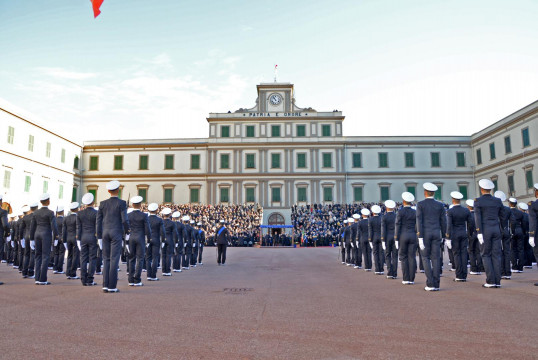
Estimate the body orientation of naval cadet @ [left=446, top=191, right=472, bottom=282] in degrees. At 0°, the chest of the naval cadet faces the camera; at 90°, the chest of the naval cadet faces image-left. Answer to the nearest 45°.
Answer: approximately 180°

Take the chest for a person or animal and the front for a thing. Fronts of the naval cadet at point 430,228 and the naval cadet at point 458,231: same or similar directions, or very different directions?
same or similar directions

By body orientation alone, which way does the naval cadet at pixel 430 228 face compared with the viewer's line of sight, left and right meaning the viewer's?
facing away from the viewer

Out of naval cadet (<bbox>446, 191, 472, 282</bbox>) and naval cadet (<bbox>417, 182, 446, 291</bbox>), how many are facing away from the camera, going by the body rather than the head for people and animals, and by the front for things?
2

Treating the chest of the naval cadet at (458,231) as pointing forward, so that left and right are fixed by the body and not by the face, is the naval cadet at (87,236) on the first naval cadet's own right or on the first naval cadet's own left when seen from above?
on the first naval cadet's own left

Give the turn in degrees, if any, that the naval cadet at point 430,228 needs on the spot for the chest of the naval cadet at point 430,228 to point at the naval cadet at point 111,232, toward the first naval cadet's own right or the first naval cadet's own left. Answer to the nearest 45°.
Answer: approximately 135° to the first naval cadet's own left

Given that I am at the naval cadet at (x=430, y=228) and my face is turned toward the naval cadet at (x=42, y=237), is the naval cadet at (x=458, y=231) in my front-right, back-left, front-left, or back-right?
back-right

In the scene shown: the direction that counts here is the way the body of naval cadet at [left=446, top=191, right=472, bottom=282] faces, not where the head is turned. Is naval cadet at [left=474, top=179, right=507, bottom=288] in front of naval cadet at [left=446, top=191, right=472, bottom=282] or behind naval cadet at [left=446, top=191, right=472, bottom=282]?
behind
